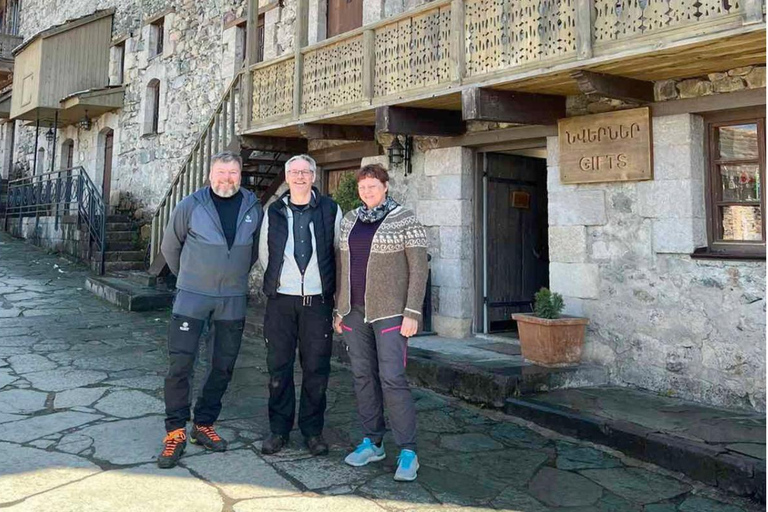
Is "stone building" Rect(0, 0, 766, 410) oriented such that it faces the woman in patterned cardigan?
yes

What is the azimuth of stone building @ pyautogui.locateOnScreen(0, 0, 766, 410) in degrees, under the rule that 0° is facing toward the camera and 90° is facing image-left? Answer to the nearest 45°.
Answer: approximately 45°

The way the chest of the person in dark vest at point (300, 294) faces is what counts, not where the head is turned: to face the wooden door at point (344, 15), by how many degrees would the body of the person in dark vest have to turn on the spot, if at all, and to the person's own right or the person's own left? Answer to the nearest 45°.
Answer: approximately 180°

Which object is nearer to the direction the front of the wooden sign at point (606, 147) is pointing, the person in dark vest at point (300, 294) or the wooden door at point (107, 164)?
the person in dark vest

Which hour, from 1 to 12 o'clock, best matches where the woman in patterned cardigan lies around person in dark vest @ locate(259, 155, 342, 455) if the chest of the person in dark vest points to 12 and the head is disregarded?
The woman in patterned cardigan is roughly at 10 o'clock from the person in dark vest.

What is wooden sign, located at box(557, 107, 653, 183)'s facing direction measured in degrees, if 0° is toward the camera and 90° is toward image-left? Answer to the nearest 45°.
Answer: approximately 45°

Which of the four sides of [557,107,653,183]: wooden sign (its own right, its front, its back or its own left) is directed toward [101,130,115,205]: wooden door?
right

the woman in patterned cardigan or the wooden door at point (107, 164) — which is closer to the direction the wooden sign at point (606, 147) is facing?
the woman in patterned cardigan

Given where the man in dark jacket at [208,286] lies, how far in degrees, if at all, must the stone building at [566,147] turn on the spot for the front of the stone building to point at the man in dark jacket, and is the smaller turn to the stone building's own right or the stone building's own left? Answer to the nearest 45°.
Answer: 0° — it already faces them
